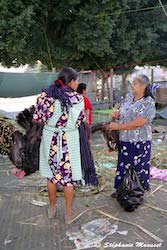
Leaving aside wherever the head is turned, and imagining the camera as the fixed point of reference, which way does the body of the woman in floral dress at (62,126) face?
away from the camera

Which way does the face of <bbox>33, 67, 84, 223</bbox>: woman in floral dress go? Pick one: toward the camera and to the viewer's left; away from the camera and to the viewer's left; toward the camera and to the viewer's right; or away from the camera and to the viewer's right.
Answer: away from the camera and to the viewer's right

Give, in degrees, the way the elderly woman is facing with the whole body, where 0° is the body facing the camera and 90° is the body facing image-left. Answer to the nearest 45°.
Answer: approximately 45°
